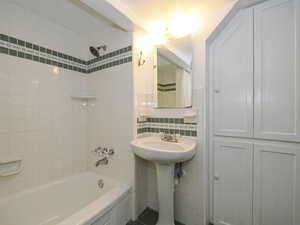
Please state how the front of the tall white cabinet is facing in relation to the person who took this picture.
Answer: facing the viewer and to the left of the viewer

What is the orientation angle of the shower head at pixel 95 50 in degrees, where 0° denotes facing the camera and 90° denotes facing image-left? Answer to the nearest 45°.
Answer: approximately 45°

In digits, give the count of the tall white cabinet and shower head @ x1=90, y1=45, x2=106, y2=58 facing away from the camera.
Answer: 0

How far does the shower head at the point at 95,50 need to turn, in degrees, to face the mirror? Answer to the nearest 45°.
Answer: approximately 90° to its left

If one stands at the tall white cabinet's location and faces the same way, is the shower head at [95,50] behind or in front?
in front

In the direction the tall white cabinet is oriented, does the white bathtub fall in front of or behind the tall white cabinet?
in front

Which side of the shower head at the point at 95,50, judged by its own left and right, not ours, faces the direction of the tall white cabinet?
left
